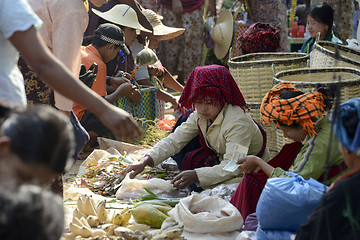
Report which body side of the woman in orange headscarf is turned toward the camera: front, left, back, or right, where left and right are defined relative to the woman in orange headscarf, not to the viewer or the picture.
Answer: left

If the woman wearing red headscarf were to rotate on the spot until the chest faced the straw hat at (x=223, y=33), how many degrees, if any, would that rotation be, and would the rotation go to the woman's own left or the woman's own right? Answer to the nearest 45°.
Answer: approximately 135° to the woman's own right

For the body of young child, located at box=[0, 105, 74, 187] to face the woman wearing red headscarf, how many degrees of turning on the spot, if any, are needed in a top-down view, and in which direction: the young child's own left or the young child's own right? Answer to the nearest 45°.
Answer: approximately 90° to the young child's own right

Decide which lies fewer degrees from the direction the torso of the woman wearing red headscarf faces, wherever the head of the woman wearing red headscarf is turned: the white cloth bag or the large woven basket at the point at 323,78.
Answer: the white cloth bag

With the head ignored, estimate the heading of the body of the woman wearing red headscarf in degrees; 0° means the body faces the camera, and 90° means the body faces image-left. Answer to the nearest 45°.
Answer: approximately 45°

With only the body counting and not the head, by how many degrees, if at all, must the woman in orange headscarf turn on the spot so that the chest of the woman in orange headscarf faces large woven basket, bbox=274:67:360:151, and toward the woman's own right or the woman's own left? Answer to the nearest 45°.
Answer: approximately 90° to the woman's own right
